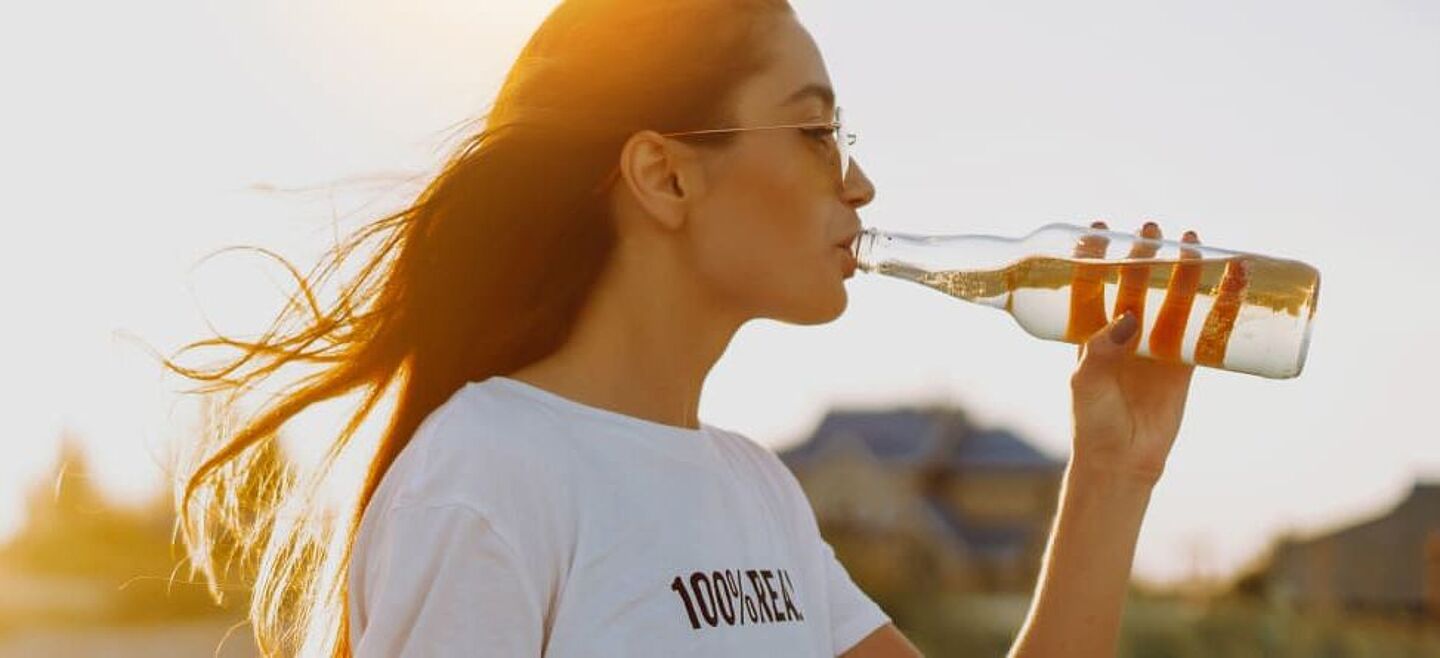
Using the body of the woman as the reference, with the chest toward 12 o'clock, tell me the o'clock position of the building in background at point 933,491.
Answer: The building in background is roughly at 8 o'clock from the woman.

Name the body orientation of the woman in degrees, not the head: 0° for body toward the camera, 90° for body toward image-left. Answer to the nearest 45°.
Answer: approximately 315°

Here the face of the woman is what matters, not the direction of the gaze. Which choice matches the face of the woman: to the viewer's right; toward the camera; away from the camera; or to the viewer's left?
to the viewer's right

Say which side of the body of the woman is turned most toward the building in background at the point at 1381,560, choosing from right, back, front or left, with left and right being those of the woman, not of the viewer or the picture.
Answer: left
